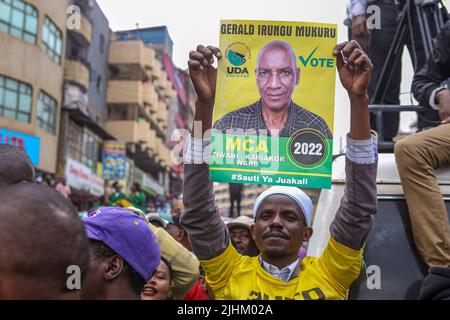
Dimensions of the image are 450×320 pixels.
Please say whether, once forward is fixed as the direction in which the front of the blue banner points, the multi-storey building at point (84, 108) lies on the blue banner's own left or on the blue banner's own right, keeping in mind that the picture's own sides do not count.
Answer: on the blue banner's own left

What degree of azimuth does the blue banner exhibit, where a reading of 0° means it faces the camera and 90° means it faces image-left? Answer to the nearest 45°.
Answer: approximately 315°

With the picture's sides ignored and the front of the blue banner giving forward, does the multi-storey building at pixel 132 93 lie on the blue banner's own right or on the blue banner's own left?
on the blue banner's own left

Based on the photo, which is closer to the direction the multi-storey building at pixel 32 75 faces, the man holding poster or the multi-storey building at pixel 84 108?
the man holding poster

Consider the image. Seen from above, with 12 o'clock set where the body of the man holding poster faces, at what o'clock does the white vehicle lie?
The white vehicle is roughly at 8 o'clock from the man holding poster.

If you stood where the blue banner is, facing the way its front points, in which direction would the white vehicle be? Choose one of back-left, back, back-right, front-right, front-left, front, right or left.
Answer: front-right

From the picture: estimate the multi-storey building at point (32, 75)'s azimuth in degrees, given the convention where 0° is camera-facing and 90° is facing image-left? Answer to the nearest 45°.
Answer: approximately 315°

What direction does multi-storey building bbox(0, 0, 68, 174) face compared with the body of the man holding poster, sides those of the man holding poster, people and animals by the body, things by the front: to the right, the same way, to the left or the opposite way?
to the left

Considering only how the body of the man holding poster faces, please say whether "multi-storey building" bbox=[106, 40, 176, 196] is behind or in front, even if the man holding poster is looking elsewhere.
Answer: behind

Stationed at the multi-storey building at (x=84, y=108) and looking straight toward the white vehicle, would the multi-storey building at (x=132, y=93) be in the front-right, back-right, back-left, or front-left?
back-left

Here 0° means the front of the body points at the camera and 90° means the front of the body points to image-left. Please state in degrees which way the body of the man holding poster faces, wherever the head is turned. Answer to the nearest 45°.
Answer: approximately 0°
